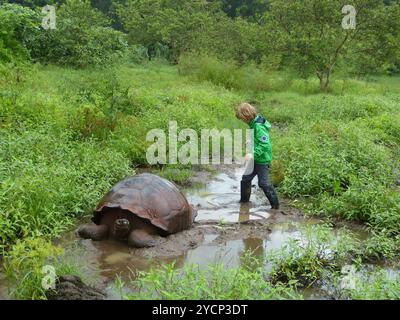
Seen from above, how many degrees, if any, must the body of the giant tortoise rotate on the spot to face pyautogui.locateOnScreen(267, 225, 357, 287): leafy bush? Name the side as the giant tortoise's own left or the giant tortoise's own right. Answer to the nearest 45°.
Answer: approximately 90° to the giant tortoise's own left

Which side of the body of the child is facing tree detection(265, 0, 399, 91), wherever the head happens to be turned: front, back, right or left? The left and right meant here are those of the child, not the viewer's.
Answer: right

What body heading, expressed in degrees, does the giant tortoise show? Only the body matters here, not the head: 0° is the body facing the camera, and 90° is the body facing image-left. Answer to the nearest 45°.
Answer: approximately 45°

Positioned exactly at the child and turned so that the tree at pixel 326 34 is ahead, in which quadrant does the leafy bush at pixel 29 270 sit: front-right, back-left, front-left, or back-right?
back-left

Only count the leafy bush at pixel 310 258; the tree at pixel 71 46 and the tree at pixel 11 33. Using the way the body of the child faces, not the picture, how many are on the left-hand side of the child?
1

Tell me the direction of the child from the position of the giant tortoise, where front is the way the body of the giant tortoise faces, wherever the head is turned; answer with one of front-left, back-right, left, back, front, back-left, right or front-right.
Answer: back

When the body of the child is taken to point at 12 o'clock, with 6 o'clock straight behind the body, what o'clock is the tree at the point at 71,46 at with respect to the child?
The tree is roughly at 2 o'clock from the child.

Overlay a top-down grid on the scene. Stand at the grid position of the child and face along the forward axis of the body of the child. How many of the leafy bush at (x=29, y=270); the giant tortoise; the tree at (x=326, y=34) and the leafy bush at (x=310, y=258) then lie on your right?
1

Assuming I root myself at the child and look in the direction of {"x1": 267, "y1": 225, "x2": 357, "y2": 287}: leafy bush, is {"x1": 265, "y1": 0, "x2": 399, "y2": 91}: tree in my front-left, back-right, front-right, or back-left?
back-left

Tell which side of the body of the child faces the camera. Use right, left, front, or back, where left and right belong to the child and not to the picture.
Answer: left

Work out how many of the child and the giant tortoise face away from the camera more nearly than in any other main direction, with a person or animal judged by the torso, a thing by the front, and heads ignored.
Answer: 0
